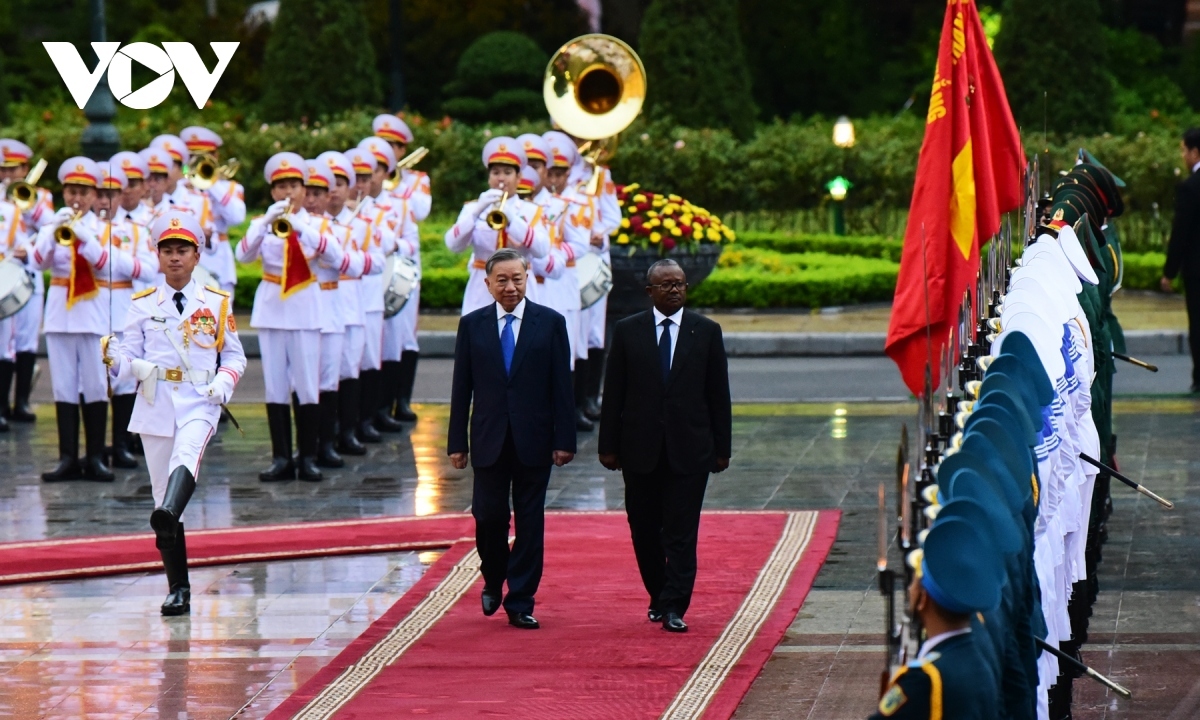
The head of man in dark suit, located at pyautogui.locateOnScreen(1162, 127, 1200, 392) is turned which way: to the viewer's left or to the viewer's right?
to the viewer's left

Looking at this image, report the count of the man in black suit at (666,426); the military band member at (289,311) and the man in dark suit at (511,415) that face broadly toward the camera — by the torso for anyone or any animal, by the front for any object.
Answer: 3

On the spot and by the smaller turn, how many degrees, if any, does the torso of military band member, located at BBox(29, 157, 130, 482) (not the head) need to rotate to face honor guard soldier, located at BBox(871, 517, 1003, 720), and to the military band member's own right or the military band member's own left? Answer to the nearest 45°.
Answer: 0° — they already face them

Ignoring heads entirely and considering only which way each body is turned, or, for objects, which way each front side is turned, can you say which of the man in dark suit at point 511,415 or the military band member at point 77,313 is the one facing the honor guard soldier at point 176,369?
the military band member

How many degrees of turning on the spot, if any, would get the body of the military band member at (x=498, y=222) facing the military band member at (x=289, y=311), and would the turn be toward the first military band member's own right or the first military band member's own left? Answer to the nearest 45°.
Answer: approximately 90° to the first military band member's own right

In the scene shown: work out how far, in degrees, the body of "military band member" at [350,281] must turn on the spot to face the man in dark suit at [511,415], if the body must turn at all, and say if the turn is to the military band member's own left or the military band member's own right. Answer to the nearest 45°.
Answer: approximately 45° to the military band member's own left

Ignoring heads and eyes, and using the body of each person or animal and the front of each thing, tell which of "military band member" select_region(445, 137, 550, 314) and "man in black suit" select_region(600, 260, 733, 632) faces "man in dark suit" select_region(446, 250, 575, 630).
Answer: the military band member

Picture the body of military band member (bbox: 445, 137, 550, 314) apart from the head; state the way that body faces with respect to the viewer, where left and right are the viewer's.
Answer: facing the viewer

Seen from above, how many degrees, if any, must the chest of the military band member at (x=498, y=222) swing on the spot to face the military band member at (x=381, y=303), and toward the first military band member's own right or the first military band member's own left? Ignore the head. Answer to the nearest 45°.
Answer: approximately 135° to the first military band member's own right

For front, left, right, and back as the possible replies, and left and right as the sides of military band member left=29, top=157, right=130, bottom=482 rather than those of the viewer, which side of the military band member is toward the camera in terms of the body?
front

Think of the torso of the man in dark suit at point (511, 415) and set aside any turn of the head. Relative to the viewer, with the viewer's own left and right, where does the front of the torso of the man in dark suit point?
facing the viewer
